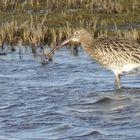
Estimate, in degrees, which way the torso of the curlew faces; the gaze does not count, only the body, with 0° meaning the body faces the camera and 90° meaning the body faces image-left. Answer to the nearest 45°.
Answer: approximately 90°
